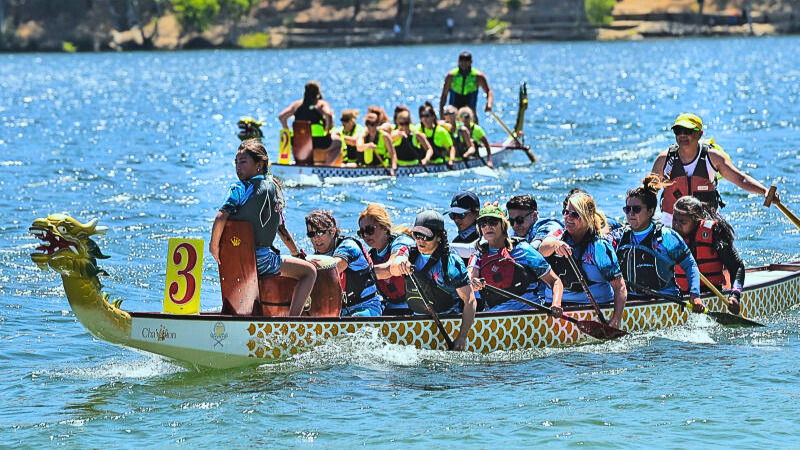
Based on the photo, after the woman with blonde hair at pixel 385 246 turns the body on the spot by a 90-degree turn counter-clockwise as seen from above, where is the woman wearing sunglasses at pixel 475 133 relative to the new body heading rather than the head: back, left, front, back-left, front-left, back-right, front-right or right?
back-left

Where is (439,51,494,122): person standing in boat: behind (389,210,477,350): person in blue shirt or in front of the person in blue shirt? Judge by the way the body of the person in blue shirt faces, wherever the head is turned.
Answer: behind

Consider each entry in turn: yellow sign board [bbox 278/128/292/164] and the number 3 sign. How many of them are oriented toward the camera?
2

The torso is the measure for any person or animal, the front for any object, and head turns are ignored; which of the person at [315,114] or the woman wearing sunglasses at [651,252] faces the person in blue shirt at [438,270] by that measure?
the woman wearing sunglasses

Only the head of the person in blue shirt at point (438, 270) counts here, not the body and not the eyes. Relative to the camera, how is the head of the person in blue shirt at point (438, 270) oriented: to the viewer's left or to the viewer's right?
to the viewer's left

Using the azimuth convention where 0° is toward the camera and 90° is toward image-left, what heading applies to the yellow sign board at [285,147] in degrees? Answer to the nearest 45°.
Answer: approximately 0°

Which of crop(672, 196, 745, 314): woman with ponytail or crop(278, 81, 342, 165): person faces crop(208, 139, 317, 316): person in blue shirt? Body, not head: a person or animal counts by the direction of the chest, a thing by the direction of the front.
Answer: the woman with ponytail

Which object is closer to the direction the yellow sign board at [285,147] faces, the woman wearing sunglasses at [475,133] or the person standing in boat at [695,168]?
the person standing in boat
